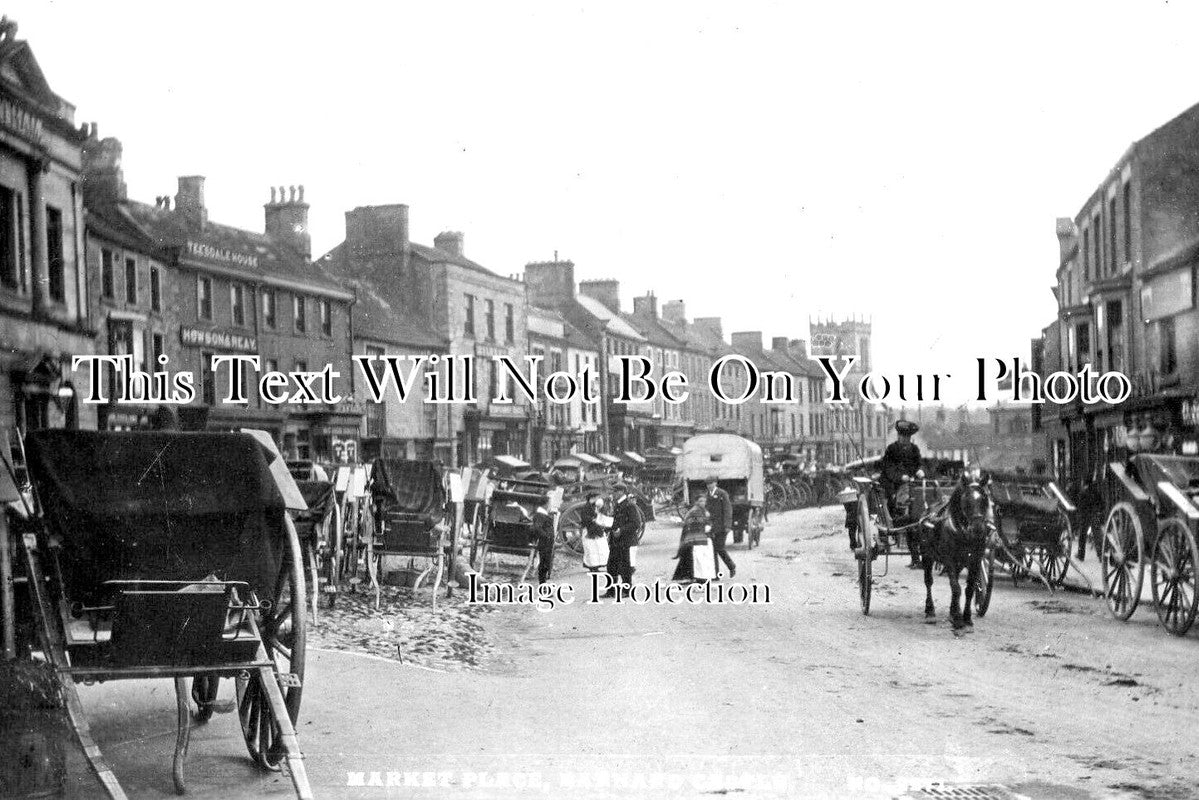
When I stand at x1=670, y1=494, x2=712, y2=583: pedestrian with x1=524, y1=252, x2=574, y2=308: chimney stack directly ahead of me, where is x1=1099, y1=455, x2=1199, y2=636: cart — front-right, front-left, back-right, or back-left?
back-right

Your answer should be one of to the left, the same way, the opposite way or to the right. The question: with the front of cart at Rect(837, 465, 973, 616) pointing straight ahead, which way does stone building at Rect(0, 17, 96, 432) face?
to the left

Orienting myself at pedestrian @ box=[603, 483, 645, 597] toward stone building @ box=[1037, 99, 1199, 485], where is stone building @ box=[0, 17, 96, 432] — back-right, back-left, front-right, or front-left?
back-right

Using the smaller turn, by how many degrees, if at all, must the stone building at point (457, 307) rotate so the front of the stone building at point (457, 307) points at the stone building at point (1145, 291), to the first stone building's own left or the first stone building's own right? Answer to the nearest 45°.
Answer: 0° — it already faces it

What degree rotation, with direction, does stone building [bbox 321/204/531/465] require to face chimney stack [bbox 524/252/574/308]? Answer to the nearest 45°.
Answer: approximately 135° to its left

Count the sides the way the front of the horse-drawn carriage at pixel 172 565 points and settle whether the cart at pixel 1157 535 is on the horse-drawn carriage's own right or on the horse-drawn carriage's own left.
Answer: on the horse-drawn carriage's own left
